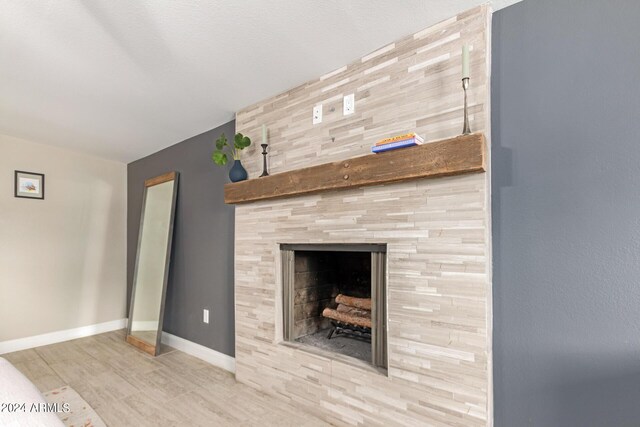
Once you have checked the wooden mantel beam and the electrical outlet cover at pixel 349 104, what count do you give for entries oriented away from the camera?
0

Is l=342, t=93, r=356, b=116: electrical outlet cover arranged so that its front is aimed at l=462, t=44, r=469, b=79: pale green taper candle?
no

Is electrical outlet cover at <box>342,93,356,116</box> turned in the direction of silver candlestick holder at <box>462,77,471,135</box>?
no

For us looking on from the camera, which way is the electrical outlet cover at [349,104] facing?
facing the viewer and to the left of the viewer

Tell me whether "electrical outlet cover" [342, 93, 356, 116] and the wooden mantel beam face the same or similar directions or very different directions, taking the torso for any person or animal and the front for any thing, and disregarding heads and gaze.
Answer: same or similar directions

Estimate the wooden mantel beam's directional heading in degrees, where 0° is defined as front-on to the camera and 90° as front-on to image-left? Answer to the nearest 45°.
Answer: approximately 45°

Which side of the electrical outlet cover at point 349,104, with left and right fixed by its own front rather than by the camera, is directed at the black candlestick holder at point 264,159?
right
